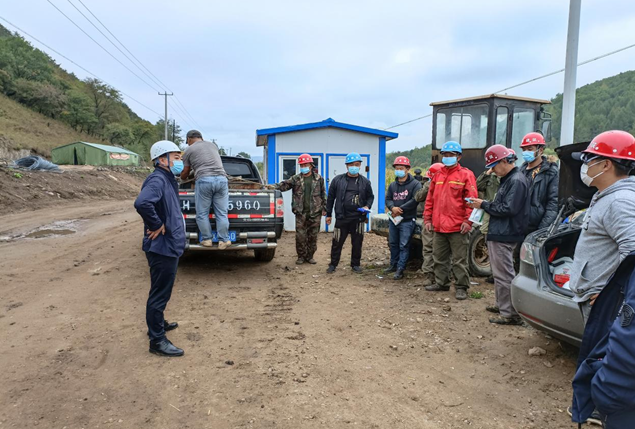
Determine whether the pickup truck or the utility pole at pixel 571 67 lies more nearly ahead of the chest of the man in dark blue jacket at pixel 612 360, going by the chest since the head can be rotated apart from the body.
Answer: the pickup truck

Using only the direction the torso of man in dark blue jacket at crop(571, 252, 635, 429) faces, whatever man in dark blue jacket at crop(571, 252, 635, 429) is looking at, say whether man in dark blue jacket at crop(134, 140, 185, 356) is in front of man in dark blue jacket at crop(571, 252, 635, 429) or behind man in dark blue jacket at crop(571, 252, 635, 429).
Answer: in front

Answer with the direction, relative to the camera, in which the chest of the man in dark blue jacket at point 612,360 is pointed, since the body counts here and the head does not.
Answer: to the viewer's left

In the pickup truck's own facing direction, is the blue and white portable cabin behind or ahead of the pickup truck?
ahead

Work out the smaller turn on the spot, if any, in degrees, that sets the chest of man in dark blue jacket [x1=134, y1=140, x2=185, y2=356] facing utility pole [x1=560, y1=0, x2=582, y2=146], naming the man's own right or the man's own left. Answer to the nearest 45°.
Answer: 0° — they already face it

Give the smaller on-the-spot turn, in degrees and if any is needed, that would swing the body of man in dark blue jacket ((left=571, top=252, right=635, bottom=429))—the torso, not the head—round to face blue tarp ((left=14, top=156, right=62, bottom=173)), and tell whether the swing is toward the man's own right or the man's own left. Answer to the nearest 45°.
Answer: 0° — they already face it

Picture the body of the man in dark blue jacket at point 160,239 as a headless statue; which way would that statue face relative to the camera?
to the viewer's right

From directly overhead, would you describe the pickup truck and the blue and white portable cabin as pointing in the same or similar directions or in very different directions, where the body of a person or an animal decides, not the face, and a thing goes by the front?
very different directions

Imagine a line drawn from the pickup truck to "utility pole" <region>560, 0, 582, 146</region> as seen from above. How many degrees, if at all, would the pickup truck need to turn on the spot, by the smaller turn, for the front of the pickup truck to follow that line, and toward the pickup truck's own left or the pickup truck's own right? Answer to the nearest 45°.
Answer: approximately 90° to the pickup truck's own right

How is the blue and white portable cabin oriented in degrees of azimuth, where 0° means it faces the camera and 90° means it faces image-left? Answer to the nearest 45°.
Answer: approximately 0°

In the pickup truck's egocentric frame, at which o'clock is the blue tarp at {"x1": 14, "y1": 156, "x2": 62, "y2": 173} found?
The blue tarp is roughly at 11 o'clock from the pickup truck.

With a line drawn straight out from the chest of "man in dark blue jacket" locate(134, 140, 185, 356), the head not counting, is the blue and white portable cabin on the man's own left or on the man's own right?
on the man's own left

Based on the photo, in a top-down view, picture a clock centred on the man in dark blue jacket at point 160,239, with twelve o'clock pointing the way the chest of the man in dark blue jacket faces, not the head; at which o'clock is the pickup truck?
The pickup truck is roughly at 10 o'clock from the man in dark blue jacket.

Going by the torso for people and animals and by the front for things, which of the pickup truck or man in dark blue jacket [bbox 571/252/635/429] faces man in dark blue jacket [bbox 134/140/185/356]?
man in dark blue jacket [bbox 571/252/635/429]

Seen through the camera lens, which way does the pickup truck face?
facing away from the viewer

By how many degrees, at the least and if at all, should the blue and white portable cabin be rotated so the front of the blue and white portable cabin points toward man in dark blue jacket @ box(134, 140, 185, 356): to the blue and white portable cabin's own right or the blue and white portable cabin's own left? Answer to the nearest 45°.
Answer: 0° — it already faces them
